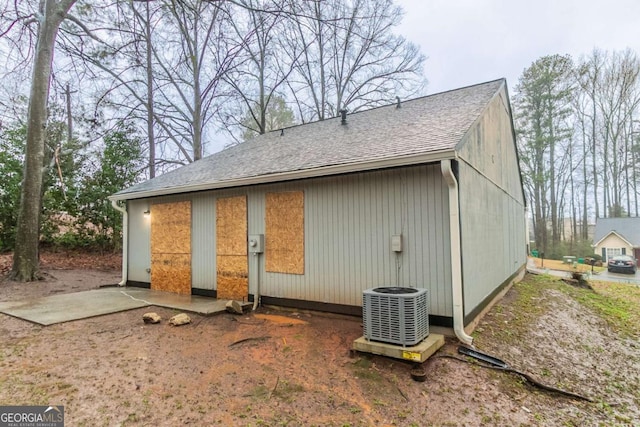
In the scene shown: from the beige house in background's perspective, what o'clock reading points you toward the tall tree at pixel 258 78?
The tall tree is roughly at 1 o'clock from the beige house in background.

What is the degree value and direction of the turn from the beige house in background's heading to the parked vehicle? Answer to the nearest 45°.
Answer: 0° — it already faces it

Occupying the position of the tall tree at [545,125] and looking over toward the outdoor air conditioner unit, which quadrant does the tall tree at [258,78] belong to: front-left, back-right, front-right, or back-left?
front-right

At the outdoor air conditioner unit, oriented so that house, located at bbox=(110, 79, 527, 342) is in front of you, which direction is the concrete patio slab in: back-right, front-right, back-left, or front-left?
front-left

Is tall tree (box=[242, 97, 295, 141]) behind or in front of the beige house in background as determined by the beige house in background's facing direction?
in front

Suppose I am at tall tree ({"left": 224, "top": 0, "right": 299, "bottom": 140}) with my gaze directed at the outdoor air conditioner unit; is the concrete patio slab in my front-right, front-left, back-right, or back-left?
front-right

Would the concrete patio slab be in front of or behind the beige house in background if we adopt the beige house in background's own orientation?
in front

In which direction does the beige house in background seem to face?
toward the camera

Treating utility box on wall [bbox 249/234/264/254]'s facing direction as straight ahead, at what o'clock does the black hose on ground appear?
The black hose on ground is roughly at 9 o'clock from the utility box on wall.

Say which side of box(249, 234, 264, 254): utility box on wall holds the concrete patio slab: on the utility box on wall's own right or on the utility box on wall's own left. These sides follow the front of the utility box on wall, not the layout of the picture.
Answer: on the utility box on wall's own right

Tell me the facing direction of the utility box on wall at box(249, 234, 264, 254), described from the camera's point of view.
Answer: facing the viewer and to the left of the viewer

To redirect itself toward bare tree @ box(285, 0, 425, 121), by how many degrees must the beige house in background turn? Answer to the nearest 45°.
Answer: approximately 45° to its right

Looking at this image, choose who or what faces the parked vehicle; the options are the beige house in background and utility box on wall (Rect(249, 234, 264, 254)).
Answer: the beige house in background

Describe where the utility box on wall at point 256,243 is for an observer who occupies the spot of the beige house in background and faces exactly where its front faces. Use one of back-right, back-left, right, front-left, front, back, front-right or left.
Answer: front

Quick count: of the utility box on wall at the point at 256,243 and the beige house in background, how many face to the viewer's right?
0

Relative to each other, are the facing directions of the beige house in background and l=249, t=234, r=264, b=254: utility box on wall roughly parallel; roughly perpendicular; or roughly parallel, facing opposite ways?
roughly parallel
